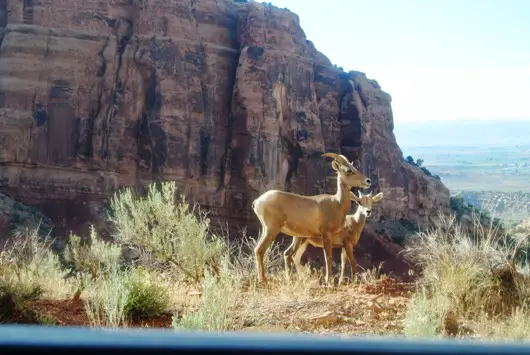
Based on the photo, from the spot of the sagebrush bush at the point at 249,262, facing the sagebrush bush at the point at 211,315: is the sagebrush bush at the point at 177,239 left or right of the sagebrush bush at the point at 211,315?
right

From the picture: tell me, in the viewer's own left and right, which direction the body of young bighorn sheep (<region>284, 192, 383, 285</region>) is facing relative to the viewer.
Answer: facing the viewer and to the right of the viewer

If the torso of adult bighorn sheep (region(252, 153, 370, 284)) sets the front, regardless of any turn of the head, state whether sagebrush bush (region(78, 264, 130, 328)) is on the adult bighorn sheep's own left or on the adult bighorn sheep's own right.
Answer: on the adult bighorn sheep's own right

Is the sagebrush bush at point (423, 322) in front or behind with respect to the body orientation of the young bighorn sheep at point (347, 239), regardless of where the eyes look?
in front

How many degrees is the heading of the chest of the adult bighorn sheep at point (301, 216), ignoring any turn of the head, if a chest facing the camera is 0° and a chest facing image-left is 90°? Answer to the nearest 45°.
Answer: approximately 270°

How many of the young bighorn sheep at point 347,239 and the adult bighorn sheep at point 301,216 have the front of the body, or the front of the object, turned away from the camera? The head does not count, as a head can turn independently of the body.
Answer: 0

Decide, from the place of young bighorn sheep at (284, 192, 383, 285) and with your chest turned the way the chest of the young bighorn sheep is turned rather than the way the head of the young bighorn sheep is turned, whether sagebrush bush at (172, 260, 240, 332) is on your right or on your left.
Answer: on your right

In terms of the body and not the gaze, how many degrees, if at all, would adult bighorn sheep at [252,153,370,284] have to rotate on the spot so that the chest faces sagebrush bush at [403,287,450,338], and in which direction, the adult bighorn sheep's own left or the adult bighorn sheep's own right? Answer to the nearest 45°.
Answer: approximately 90° to the adult bighorn sheep's own right

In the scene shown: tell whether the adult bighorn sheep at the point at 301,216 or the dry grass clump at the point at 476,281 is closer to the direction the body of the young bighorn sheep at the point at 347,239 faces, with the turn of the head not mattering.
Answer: the dry grass clump
